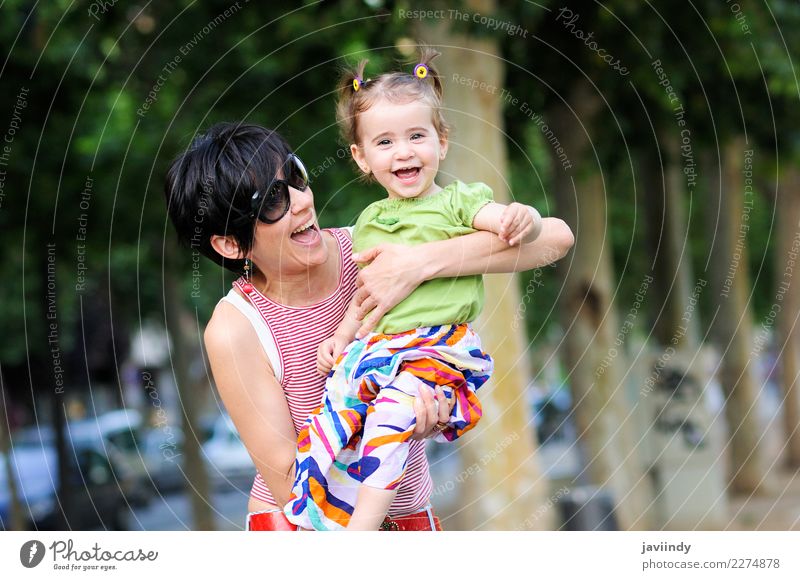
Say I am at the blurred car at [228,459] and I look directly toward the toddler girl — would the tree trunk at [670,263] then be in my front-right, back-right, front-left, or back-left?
front-left

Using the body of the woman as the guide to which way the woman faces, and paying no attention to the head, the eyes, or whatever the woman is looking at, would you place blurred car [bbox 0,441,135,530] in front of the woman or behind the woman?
behind

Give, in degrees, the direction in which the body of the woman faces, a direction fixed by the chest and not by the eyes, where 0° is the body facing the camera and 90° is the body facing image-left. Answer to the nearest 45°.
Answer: approximately 315°

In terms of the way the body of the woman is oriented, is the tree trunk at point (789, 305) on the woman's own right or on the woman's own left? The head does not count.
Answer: on the woman's own left

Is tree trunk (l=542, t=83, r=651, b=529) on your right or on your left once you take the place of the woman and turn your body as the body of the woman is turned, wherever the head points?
on your left

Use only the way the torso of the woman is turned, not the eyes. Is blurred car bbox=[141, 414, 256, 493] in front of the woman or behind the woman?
behind

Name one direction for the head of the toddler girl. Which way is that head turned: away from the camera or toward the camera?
toward the camera
